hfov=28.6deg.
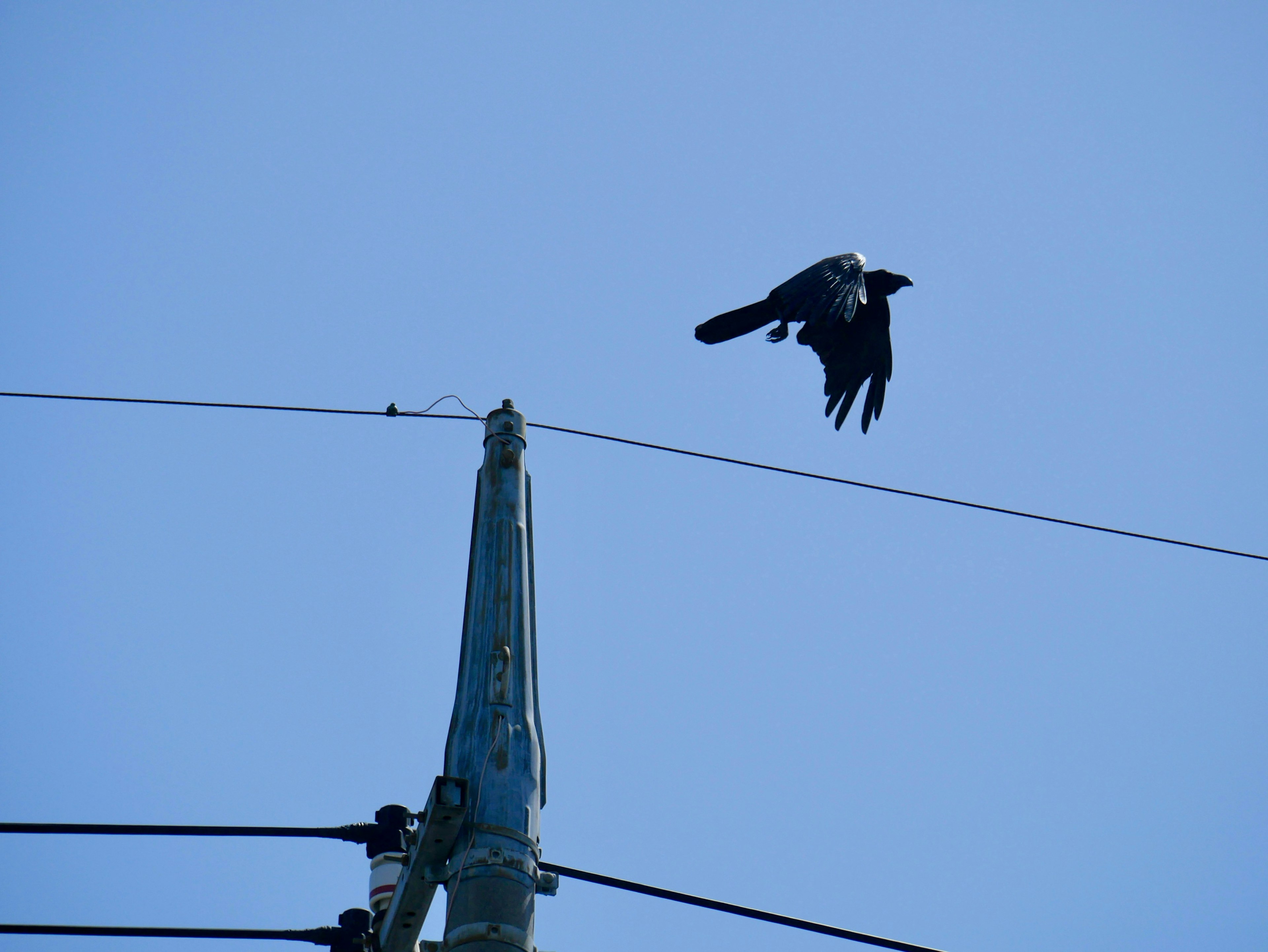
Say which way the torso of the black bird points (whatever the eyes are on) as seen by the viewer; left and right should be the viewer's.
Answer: facing to the right of the viewer
